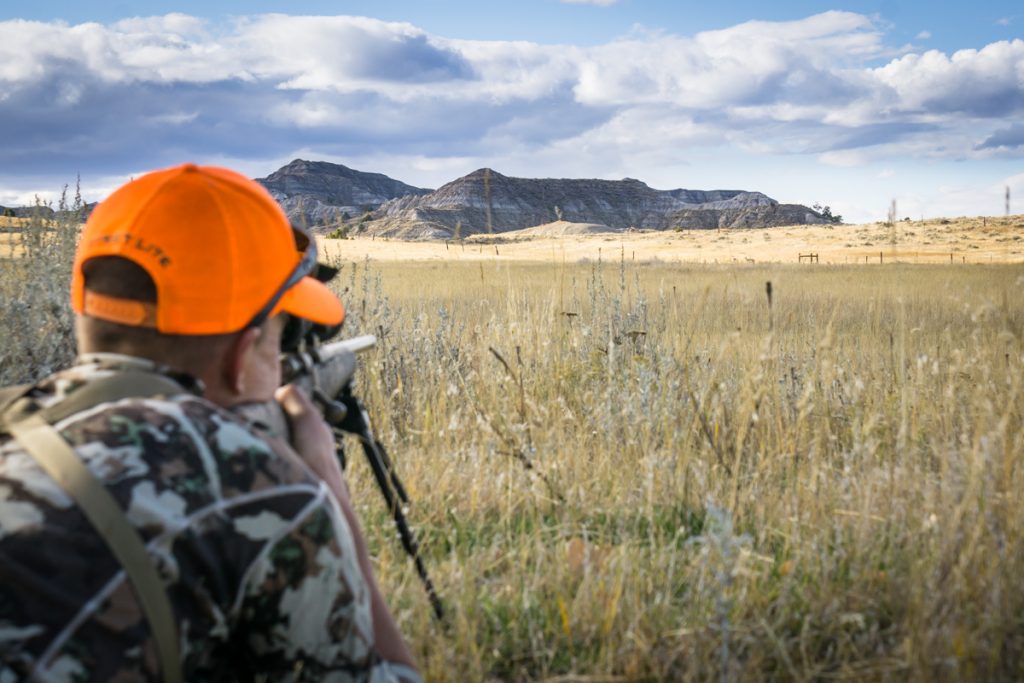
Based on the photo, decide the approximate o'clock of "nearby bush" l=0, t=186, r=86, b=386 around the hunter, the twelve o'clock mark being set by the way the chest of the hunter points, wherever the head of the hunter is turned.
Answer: The nearby bush is roughly at 10 o'clock from the hunter.

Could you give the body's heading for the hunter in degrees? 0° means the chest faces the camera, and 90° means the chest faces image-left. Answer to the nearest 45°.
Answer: approximately 225°
